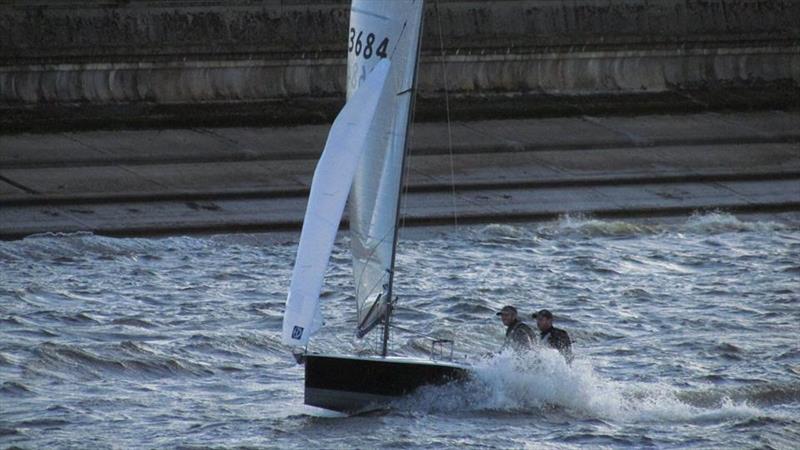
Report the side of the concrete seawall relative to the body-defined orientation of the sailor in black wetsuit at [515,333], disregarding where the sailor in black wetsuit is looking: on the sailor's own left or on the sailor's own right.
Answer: on the sailor's own right

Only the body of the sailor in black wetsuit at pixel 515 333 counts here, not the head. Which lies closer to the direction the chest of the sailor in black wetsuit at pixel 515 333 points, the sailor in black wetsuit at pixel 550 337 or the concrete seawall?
the concrete seawall
